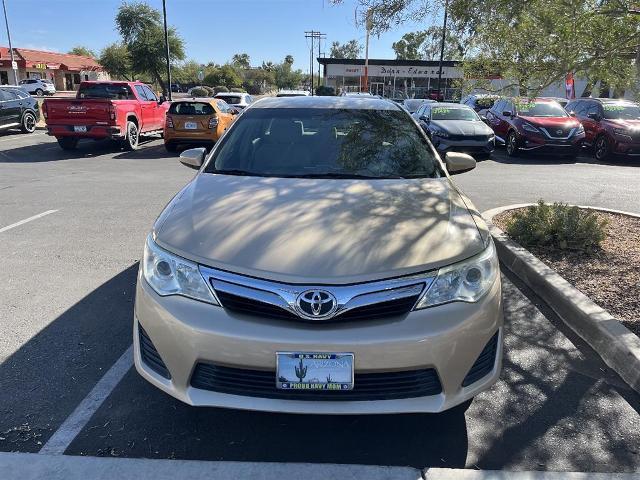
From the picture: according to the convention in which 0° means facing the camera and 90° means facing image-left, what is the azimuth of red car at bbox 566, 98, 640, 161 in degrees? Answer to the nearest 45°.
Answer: approximately 315°

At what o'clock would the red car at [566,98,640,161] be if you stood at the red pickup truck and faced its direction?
The red car is roughly at 2 o'clock from the red pickup truck.

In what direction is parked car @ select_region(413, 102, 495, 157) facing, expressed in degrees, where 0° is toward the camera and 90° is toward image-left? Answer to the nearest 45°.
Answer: approximately 315°

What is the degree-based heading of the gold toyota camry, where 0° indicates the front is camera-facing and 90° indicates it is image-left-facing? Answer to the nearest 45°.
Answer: approximately 0°

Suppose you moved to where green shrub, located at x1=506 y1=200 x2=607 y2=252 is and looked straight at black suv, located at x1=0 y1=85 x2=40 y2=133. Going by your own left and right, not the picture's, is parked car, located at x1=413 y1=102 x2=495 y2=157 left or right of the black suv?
right

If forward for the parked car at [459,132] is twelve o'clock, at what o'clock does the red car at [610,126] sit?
The red car is roughly at 10 o'clock from the parked car.

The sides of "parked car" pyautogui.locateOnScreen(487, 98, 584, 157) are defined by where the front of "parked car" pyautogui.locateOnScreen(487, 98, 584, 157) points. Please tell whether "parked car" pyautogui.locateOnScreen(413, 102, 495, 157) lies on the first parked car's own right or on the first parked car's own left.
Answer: on the first parked car's own right

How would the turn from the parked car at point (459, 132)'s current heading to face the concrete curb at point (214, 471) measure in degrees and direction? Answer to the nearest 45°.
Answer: approximately 45° to its right

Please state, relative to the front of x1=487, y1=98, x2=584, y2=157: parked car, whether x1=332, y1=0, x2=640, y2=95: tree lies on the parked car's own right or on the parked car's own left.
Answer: on the parked car's own right

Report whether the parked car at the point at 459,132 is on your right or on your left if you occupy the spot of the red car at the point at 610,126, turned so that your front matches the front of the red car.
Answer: on your right

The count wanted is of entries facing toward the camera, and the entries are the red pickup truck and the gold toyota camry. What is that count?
1
